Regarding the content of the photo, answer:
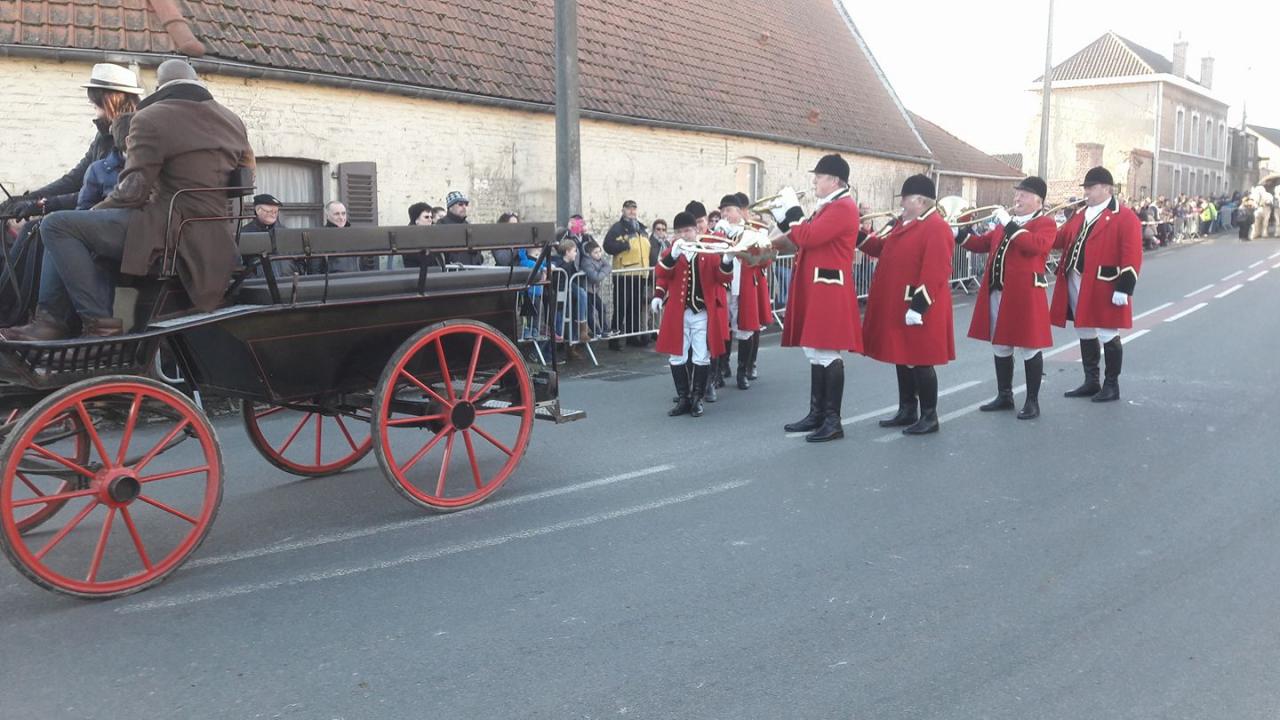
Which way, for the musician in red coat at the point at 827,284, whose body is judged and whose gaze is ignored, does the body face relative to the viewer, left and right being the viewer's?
facing to the left of the viewer

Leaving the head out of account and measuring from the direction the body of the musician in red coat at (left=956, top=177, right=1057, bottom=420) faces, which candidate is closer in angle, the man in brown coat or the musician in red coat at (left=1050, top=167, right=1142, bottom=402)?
the man in brown coat

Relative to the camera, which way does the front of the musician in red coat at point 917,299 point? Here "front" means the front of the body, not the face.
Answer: to the viewer's left

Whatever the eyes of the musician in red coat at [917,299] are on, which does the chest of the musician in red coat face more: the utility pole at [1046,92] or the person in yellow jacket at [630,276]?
the person in yellow jacket

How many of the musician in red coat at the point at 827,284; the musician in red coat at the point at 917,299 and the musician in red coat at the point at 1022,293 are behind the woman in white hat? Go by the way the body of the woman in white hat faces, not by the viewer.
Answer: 3

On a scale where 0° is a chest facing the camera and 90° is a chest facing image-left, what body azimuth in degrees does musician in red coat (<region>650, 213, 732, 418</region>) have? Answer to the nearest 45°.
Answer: approximately 0°

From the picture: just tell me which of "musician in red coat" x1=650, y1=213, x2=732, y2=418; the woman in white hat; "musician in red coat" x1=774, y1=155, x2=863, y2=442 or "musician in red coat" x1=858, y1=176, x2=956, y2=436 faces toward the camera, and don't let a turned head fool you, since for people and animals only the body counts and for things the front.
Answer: "musician in red coat" x1=650, y1=213, x2=732, y2=418

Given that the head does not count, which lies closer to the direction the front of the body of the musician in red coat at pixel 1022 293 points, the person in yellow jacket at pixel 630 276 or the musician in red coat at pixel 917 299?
the musician in red coat

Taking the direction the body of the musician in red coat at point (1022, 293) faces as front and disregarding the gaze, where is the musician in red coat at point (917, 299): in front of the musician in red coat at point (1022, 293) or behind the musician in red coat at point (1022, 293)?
in front

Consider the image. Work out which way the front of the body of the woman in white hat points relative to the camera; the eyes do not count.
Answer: to the viewer's left

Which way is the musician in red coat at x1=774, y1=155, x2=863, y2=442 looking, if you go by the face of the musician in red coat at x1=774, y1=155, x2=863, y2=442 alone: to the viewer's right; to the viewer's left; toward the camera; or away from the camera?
to the viewer's left

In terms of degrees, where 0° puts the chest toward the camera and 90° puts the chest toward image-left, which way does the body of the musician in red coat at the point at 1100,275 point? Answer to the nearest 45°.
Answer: approximately 45°
